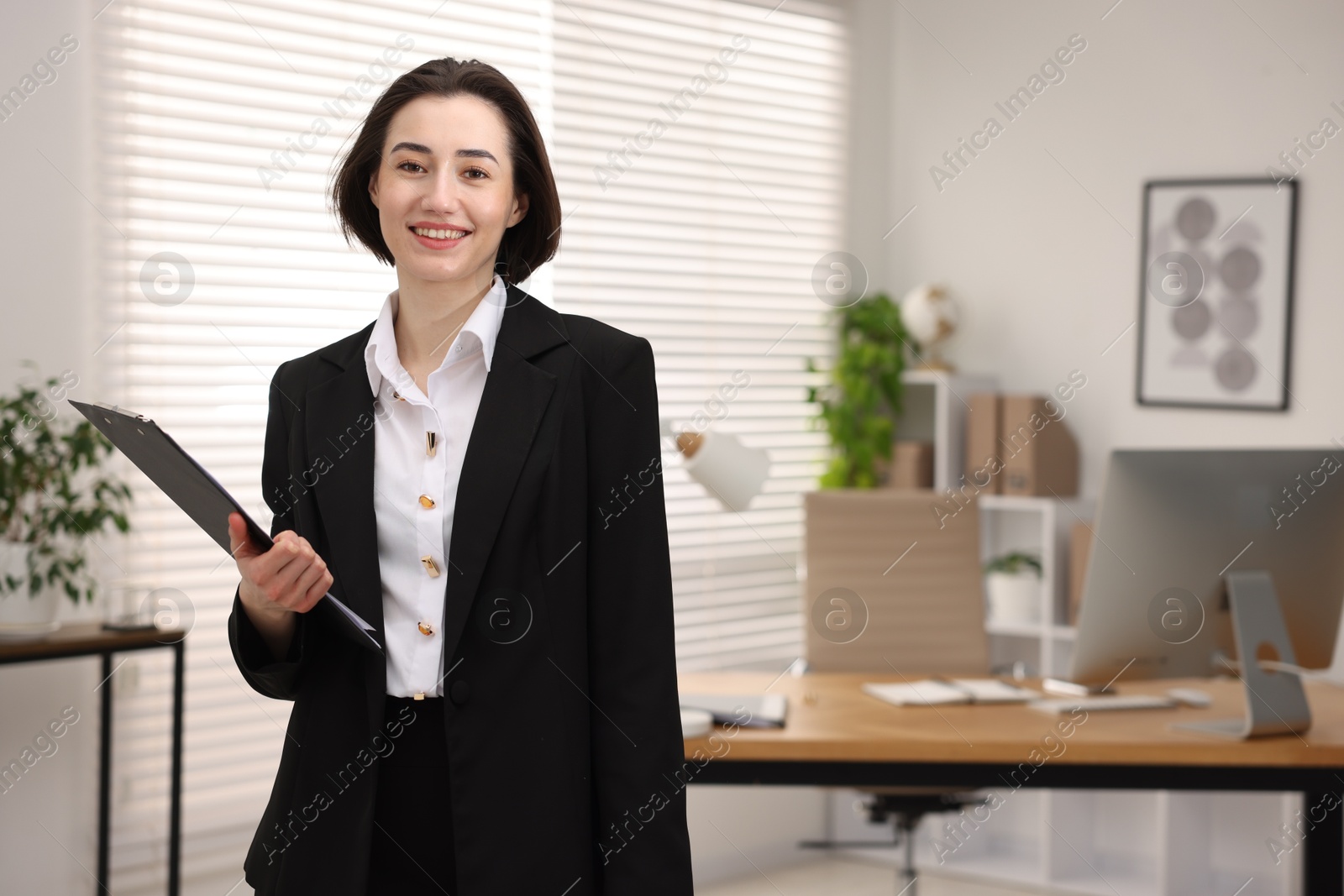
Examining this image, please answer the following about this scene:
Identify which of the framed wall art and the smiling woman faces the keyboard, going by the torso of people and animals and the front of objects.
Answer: the framed wall art

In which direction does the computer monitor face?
away from the camera

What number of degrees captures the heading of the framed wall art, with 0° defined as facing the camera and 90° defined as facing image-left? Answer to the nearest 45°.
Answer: approximately 0°

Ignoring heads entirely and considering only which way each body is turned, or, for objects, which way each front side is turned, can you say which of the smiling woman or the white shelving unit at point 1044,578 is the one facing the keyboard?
the white shelving unit

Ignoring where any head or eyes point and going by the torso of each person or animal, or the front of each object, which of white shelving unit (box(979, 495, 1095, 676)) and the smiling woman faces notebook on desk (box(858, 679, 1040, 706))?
the white shelving unit

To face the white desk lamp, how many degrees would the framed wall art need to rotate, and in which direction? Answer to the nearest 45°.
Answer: approximately 45° to its right

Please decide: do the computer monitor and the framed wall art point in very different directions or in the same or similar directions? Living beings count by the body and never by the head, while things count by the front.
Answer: very different directions

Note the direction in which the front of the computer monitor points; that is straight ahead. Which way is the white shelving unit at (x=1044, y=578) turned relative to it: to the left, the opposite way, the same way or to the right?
the opposite way
